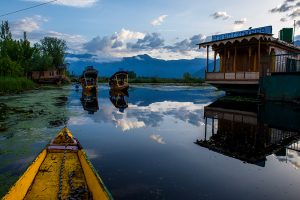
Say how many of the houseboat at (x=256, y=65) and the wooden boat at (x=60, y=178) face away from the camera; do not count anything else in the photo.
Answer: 1

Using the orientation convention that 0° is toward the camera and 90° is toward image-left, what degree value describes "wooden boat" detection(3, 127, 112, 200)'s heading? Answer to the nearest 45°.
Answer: approximately 180°

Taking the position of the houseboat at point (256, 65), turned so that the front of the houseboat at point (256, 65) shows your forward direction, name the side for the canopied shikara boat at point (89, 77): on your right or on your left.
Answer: on your right

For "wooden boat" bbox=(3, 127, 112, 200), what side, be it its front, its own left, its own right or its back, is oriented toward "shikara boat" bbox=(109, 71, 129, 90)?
front

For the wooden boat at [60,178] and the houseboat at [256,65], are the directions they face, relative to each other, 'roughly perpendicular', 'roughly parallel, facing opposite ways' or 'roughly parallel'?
roughly perpendicular

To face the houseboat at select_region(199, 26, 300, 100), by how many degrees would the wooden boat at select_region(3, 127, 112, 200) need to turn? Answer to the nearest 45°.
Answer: approximately 45° to its right
